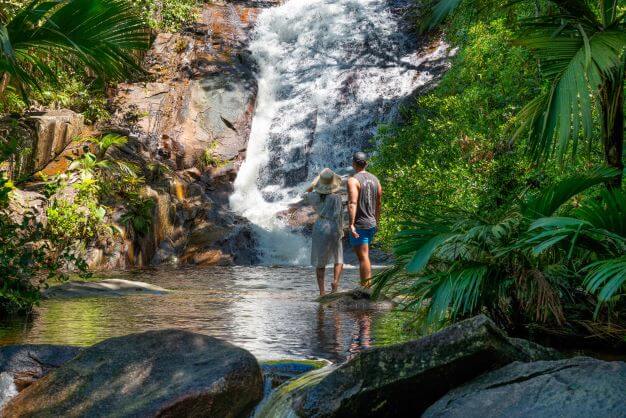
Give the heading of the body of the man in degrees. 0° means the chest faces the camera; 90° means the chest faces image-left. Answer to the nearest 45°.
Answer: approximately 135°

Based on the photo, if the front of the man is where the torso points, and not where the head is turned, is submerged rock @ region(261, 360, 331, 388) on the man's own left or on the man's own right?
on the man's own left

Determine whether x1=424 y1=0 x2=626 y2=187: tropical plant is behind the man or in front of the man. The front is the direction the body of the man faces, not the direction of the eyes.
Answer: behind

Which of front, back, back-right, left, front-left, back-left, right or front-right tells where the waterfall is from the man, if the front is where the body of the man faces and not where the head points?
front-right

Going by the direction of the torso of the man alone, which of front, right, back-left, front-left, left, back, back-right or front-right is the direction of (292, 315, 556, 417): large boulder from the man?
back-left

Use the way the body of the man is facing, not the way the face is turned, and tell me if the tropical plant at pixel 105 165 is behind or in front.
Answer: in front

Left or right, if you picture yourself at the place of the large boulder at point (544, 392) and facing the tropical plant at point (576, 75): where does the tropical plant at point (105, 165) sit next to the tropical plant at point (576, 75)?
left

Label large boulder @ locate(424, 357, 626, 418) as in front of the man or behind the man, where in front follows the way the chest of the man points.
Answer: behind

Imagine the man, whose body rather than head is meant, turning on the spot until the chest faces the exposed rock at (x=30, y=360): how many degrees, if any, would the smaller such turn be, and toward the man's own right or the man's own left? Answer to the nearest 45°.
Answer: approximately 90° to the man's own left

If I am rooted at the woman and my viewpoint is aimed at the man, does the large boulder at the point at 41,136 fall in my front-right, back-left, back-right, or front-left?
back-left

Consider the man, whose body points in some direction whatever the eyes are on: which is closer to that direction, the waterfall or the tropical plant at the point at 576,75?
the waterfall

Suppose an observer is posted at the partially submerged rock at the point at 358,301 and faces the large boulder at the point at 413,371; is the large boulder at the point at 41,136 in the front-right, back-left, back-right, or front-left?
back-right
